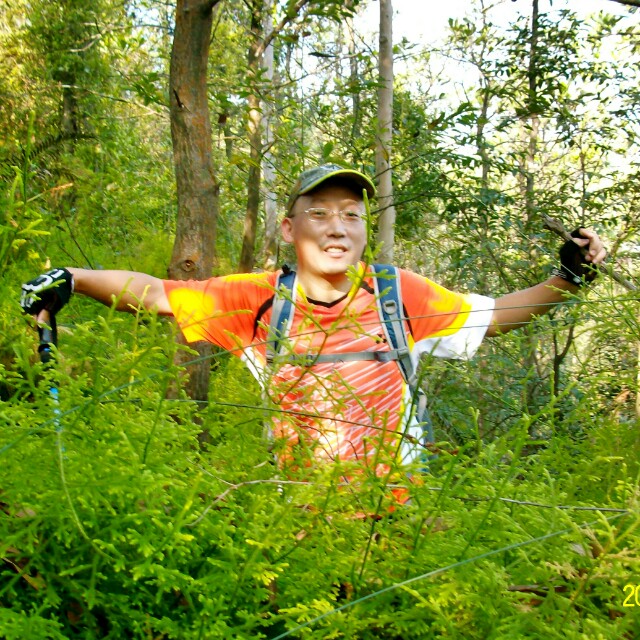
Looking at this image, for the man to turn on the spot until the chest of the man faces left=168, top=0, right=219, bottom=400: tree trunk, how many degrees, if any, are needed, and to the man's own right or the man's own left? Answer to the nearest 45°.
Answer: approximately 135° to the man's own right

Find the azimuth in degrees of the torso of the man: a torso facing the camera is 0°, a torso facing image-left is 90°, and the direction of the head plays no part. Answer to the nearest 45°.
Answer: approximately 0°
